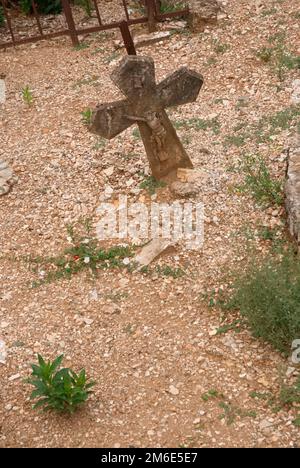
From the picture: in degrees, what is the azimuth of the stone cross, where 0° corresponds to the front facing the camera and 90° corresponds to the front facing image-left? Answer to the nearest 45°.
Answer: approximately 0°

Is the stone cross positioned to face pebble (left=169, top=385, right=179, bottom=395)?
yes

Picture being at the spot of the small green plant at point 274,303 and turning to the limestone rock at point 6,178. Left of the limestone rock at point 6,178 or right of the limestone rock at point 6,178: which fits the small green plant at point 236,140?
right

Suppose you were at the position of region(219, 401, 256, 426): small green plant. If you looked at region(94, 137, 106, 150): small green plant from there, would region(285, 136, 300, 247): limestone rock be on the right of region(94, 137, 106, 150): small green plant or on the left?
right

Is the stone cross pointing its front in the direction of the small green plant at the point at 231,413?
yes

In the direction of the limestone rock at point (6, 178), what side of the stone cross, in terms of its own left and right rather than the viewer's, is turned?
right

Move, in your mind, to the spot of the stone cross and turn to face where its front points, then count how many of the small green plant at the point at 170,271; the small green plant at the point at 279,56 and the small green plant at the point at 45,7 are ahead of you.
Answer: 1

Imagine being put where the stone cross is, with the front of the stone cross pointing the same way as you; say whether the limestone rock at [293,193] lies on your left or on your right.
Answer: on your left

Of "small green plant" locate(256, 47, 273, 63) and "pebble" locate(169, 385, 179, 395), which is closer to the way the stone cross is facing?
the pebble

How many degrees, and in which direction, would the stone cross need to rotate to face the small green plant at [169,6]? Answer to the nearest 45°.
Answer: approximately 180°

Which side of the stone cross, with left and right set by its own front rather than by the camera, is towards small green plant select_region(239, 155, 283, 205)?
left
